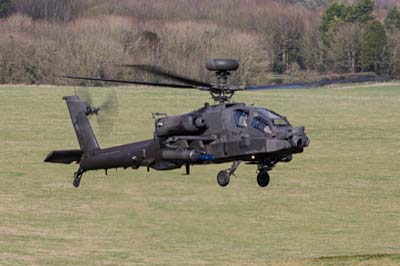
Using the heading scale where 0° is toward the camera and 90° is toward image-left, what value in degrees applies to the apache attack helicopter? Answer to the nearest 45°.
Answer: approximately 315°
